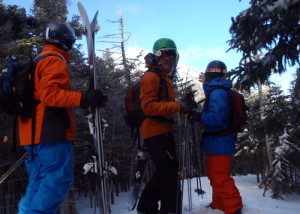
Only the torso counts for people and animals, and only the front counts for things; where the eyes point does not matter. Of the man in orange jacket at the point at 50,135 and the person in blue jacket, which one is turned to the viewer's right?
the man in orange jacket

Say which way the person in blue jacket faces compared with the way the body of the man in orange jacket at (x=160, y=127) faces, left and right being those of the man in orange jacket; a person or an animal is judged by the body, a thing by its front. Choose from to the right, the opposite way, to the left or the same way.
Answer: the opposite way

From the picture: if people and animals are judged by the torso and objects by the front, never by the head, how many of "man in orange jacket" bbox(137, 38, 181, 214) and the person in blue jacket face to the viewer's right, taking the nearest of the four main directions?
1

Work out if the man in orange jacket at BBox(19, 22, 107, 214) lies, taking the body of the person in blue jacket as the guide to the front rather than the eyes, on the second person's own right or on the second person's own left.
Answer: on the second person's own left

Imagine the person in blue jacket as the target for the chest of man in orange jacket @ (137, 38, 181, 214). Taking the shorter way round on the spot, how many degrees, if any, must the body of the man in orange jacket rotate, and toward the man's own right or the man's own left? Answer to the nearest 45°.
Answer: approximately 45° to the man's own left

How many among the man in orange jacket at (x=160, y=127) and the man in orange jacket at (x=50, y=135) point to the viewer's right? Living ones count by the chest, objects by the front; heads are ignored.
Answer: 2

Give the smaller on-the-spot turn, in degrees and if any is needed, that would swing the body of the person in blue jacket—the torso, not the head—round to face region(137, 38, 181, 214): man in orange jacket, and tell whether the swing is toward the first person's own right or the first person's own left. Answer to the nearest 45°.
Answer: approximately 45° to the first person's own left

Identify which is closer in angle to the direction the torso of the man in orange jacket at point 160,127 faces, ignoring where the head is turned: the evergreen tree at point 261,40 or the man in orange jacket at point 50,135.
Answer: the evergreen tree

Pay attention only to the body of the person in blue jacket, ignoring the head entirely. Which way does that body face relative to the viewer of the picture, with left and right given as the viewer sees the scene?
facing to the left of the viewer

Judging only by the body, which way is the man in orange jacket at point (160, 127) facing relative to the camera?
to the viewer's right
